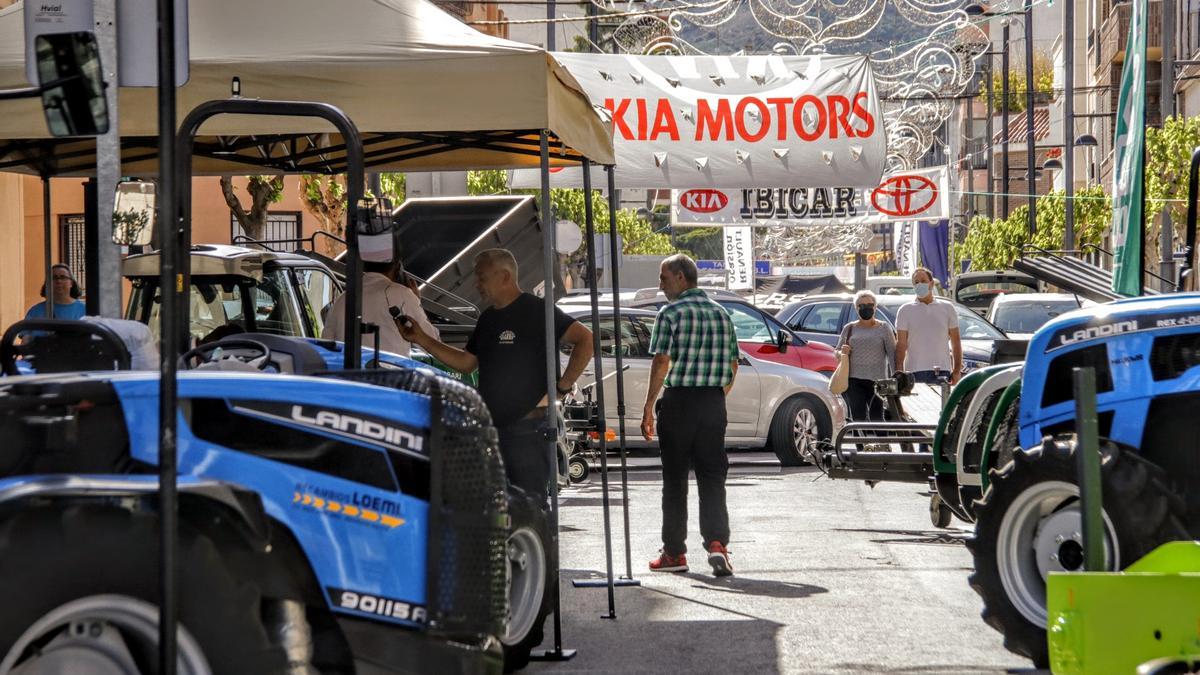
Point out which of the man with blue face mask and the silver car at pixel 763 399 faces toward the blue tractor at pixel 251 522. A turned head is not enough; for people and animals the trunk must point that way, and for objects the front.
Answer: the man with blue face mask

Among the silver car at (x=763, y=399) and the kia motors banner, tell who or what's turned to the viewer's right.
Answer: the silver car

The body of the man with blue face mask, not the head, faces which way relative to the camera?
toward the camera

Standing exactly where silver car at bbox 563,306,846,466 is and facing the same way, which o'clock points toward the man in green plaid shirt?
The man in green plaid shirt is roughly at 3 o'clock from the silver car.

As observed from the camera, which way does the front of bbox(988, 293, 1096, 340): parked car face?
facing the viewer

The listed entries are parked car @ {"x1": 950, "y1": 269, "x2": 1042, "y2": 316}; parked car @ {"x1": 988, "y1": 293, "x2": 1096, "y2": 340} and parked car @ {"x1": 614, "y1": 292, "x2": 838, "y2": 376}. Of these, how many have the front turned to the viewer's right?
1

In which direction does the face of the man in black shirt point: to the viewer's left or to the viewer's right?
to the viewer's left

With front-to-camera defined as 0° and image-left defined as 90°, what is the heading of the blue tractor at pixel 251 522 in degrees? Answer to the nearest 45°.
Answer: approximately 315°

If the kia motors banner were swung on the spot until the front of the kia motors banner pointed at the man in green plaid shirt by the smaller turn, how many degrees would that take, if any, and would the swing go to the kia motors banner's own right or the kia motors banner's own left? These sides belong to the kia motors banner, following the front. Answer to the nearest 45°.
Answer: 0° — it already faces them

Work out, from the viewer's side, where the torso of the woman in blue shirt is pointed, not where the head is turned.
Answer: toward the camera

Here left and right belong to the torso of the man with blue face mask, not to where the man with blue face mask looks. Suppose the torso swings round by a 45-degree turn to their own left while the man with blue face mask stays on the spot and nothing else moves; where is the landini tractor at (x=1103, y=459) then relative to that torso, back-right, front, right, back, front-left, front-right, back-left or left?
front-right

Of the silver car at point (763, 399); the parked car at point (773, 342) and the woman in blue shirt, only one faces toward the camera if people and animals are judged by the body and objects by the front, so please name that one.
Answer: the woman in blue shirt
